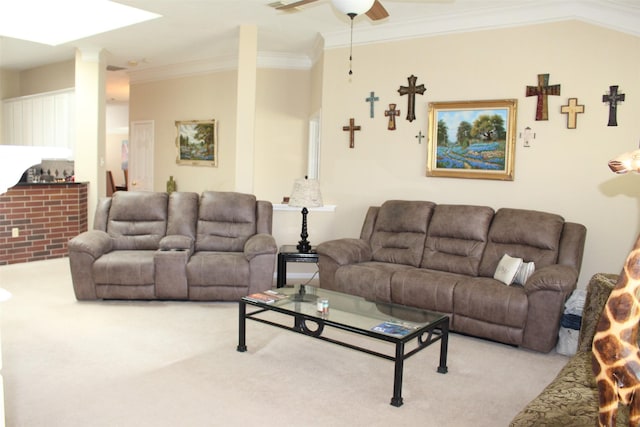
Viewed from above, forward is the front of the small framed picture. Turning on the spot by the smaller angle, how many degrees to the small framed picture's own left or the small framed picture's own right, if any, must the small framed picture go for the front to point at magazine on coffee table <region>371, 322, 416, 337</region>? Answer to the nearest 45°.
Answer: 0° — it already faces it

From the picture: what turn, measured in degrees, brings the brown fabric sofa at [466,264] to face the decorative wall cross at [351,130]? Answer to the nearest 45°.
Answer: approximately 90° to its right

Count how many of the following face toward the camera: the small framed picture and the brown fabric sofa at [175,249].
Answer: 2

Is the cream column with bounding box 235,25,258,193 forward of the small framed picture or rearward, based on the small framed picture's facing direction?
forward

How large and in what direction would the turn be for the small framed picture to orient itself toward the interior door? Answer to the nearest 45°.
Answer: approximately 135° to its right

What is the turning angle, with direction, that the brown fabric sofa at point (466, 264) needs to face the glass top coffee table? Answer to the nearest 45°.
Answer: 0° — it already faces it

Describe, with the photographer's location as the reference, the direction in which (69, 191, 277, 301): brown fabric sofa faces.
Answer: facing the viewer

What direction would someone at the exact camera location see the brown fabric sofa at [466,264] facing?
facing the viewer and to the left of the viewer

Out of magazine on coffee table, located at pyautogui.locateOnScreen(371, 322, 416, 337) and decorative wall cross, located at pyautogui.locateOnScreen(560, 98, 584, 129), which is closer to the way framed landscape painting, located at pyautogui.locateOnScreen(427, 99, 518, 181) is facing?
the magazine on coffee table

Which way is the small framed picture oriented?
toward the camera

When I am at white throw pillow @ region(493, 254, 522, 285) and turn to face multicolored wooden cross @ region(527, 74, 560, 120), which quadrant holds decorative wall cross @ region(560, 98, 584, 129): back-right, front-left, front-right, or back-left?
front-right
